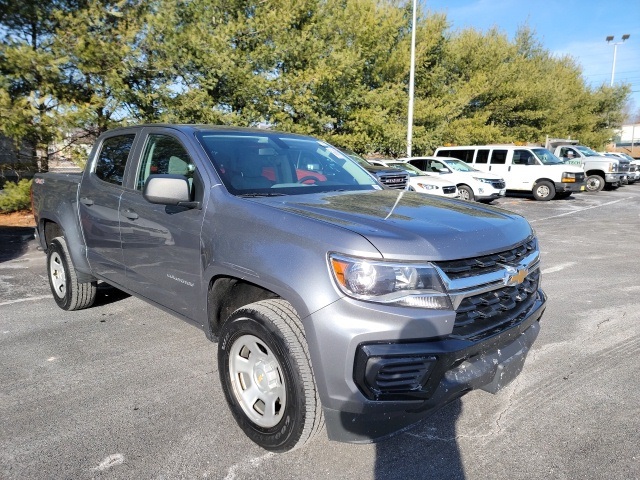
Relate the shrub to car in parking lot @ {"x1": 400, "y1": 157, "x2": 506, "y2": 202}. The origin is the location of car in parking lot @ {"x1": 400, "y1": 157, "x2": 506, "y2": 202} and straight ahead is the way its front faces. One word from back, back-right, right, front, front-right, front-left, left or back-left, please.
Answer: right

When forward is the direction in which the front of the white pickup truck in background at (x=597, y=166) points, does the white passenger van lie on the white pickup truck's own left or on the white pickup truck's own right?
on the white pickup truck's own right

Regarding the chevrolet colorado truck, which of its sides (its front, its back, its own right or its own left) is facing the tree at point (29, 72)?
back

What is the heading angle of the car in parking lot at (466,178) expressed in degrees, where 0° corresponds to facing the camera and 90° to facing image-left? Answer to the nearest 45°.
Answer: approximately 315°

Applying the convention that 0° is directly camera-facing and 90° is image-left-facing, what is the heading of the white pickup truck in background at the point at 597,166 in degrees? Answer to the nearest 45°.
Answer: approximately 315°

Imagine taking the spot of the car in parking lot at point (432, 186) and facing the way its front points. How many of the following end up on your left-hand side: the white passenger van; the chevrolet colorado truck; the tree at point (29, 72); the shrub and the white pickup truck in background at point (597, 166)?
2

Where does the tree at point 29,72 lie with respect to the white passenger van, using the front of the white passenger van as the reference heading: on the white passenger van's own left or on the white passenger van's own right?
on the white passenger van's own right

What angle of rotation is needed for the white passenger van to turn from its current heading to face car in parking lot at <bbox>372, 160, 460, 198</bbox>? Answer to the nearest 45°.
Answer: approximately 90° to its right
